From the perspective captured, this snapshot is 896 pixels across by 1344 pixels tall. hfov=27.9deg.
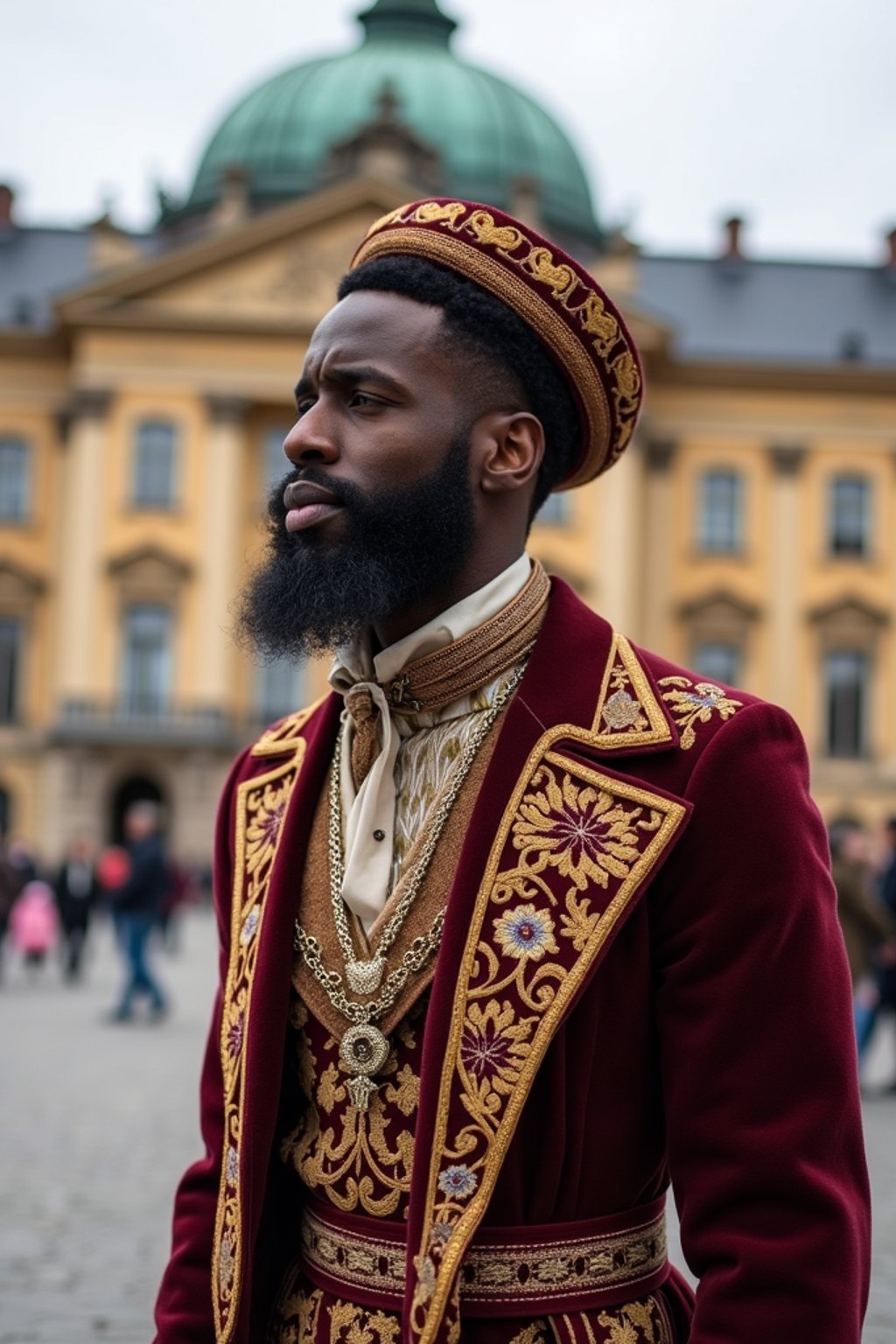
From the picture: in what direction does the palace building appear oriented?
toward the camera

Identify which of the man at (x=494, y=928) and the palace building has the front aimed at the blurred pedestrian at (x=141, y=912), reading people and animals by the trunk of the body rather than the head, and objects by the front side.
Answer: the palace building

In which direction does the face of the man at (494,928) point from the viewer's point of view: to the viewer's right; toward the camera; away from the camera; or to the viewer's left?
to the viewer's left

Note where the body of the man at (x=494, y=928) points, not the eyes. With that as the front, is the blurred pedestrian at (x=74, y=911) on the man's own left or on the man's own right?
on the man's own right

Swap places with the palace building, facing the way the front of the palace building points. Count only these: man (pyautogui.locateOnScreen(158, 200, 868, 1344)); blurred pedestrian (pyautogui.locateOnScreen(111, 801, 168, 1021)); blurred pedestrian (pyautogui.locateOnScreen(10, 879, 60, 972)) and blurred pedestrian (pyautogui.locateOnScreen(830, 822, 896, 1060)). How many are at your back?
0

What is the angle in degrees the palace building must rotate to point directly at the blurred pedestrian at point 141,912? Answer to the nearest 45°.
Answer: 0° — it already faces them

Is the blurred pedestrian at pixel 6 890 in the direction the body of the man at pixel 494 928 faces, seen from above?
no

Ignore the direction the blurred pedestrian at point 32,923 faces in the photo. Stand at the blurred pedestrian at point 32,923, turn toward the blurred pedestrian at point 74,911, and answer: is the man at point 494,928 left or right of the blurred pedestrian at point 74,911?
right

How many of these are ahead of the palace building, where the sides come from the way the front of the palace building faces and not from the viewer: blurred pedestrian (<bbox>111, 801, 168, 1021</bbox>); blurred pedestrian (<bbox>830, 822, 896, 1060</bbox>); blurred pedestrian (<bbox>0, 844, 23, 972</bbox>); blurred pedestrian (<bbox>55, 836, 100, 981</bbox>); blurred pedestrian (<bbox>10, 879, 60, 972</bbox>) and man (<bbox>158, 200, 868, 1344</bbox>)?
6

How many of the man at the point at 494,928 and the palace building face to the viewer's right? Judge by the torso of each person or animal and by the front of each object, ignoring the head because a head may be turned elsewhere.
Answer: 0

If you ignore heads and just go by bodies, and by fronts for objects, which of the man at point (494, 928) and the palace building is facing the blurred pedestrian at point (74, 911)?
the palace building

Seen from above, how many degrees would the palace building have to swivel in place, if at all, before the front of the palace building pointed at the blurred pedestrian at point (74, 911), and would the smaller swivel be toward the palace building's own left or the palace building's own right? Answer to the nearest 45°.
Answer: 0° — it already faces them

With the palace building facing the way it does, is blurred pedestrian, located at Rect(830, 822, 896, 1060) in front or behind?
in front

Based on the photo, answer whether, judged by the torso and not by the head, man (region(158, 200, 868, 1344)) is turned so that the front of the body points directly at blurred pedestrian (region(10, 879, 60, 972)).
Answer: no

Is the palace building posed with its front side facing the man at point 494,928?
yes

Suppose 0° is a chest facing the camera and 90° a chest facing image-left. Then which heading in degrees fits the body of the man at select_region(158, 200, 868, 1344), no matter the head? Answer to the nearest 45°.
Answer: approximately 45°

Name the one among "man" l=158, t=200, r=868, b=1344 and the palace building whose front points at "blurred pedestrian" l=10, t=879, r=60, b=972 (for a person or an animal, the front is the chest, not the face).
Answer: the palace building
